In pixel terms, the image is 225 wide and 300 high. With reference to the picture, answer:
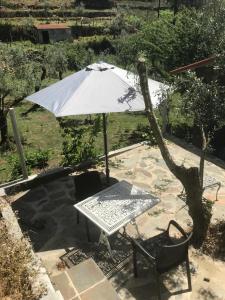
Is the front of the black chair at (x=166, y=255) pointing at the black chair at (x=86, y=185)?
yes

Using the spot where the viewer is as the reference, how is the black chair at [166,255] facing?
facing away from the viewer and to the left of the viewer

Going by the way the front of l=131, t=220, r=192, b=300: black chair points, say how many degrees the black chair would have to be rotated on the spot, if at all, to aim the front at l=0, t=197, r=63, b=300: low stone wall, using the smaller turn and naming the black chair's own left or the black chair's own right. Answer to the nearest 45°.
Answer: approximately 45° to the black chair's own left

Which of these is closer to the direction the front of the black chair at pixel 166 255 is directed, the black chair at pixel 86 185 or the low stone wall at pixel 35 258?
the black chair

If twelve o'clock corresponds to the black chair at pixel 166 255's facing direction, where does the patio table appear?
The patio table is roughly at 12 o'clock from the black chair.

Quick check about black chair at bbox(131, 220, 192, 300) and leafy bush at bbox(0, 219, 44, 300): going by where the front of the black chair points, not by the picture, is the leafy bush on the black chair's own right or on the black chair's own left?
on the black chair's own left
